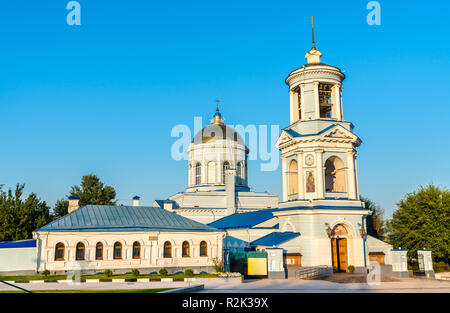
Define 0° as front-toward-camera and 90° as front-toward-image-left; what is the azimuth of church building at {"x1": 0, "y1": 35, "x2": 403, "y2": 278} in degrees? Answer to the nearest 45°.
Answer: approximately 315°

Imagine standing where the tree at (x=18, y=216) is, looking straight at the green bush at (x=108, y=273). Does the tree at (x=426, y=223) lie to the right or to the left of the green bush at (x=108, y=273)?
left

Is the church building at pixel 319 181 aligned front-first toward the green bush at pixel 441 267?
no

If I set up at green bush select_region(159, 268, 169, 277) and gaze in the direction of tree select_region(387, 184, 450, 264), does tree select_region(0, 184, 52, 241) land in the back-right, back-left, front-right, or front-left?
back-left

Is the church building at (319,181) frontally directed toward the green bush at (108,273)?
no

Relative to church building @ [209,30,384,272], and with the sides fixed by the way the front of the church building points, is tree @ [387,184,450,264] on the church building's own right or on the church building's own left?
on the church building's own left
